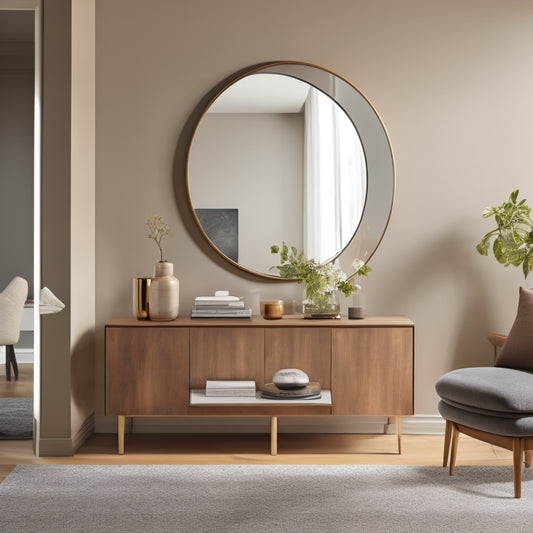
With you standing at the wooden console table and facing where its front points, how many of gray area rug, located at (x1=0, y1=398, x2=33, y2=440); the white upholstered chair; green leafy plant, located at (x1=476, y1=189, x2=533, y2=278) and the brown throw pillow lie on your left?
2

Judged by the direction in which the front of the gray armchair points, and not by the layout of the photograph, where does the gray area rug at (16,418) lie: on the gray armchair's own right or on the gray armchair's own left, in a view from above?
on the gray armchair's own right

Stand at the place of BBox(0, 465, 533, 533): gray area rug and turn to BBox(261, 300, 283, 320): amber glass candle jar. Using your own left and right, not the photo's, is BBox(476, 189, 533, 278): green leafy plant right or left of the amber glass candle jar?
right

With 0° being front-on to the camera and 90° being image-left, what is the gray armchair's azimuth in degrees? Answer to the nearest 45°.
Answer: approximately 45°

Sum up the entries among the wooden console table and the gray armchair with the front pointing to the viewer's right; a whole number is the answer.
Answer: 0

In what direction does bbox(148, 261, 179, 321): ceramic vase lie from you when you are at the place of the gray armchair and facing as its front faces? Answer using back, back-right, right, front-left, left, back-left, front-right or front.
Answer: front-right

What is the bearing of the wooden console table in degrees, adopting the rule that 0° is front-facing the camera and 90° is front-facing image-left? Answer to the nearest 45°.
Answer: approximately 0°

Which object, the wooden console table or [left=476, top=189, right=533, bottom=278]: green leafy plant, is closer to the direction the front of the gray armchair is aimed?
the wooden console table

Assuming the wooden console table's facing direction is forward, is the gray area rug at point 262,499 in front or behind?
in front
